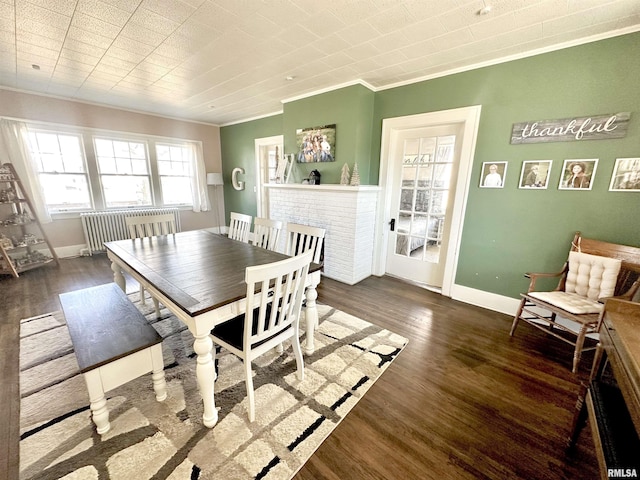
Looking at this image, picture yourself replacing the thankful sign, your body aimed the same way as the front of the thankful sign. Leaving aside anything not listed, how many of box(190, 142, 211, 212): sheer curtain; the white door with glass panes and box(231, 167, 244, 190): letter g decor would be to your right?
3

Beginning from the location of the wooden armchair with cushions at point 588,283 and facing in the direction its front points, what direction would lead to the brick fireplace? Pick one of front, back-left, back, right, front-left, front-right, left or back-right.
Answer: front-right

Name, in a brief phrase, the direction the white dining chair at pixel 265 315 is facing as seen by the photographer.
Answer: facing away from the viewer and to the left of the viewer

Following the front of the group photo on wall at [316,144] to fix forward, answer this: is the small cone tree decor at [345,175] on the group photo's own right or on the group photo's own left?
on the group photo's own left

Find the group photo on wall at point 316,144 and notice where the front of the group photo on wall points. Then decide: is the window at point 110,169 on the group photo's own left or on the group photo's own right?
on the group photo's own right
